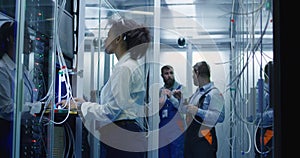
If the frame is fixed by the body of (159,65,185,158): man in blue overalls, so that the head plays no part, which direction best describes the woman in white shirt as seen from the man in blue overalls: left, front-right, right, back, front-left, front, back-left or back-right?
front

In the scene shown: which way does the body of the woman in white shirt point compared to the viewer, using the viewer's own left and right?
facing to the left of the viewer

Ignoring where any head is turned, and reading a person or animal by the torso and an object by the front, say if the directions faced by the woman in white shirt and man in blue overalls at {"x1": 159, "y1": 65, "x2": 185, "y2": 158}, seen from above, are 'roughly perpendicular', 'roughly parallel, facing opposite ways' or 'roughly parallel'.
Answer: roughly perpendicular

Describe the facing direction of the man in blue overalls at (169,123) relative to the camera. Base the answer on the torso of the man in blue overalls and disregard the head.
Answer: toward the camera

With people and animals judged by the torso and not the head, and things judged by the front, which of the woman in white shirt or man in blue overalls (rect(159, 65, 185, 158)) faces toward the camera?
the man in blue overalls

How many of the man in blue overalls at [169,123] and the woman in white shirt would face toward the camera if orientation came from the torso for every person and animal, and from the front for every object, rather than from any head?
1

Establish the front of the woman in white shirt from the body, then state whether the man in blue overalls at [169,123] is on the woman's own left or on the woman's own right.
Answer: on the woman's own right
